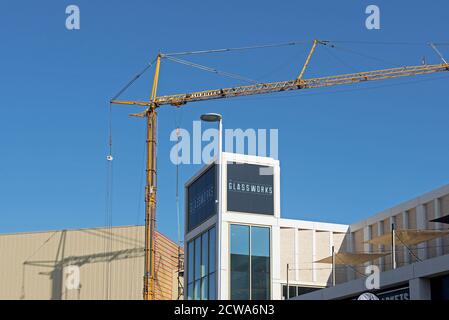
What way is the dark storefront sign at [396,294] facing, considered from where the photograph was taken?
facing the viewer and to the left of the viewer
